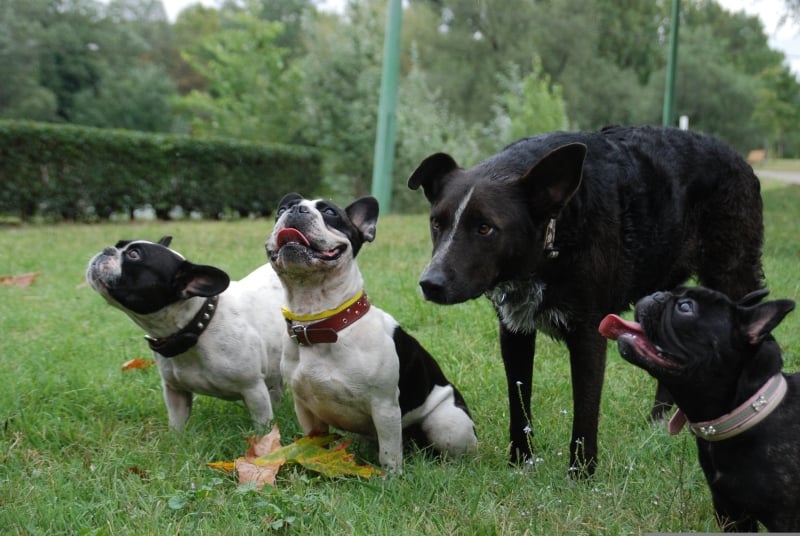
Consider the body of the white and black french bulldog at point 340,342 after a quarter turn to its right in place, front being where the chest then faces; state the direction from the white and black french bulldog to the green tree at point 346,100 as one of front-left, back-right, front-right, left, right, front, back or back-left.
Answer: front-right

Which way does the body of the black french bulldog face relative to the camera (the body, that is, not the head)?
to the viewer's left

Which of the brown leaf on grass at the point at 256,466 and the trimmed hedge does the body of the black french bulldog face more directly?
the brown leaf on grass

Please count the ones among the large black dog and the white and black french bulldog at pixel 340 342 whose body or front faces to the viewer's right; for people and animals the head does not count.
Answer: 0

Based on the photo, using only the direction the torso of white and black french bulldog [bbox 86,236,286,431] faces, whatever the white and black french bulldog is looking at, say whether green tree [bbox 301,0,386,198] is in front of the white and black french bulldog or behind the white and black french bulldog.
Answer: behind

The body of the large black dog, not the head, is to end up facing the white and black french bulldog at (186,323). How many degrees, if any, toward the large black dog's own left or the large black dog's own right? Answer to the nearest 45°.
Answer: approximately 45° to the large black dog's own right

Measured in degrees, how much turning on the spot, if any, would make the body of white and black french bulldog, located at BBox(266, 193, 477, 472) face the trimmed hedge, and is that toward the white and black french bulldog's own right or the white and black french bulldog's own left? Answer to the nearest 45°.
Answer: approximately 135° to the white and black french bulldog's own right

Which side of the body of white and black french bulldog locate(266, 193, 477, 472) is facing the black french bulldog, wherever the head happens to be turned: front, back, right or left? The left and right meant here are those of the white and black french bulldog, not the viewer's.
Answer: left

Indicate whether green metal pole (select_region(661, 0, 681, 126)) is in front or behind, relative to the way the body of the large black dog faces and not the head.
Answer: behind

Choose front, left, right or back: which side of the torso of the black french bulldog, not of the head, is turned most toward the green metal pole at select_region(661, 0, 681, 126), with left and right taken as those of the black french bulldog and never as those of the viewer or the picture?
right

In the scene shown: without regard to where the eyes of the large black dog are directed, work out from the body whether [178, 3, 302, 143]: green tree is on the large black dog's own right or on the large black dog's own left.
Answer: on the large black dog's own right

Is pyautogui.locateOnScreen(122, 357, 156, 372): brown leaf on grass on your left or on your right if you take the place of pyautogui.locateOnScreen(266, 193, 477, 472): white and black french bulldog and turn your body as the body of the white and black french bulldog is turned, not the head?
on your right

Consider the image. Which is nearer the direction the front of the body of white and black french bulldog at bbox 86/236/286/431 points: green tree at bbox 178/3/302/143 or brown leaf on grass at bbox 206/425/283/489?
the brown leaf on grass

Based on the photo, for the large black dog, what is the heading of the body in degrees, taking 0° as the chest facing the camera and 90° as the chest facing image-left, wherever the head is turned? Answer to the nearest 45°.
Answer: approximately 45°
